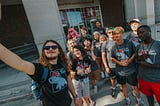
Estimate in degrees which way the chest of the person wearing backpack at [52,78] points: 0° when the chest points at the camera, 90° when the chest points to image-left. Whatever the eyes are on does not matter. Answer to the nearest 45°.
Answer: approximately 0°
